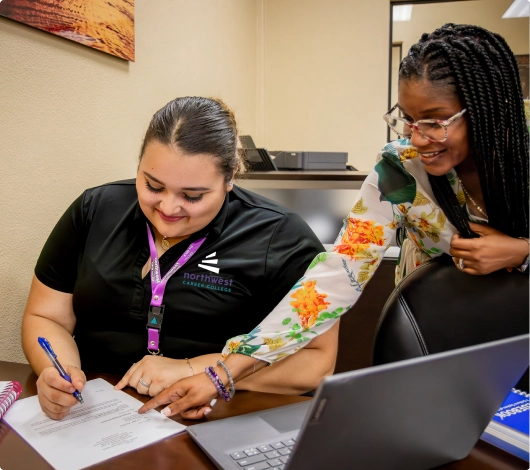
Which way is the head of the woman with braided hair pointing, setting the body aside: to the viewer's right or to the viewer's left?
to the viewer's left

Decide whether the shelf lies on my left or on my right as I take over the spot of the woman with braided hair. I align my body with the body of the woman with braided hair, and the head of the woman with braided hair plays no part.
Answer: on my right

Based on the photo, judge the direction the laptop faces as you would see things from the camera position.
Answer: facing away from the viewer and to the left of the viewer

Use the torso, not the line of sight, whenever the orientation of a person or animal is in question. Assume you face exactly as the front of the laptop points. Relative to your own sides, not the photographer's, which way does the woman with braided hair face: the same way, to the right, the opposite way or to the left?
to the left

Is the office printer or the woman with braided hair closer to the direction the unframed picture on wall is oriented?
the woman with braided hair

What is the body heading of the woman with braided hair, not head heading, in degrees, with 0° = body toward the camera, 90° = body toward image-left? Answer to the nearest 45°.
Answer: approximately 45°

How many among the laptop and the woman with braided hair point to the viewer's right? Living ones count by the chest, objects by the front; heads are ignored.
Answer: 0

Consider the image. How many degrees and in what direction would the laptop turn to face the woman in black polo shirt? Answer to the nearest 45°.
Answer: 0° — it already faces them

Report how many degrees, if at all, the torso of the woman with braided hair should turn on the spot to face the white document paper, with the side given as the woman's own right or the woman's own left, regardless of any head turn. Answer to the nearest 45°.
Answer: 0° — they already face it

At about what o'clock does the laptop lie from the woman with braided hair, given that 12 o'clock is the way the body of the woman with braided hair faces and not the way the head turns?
The laptop is roughly at 11 o'clock from the woman with braided hair.
